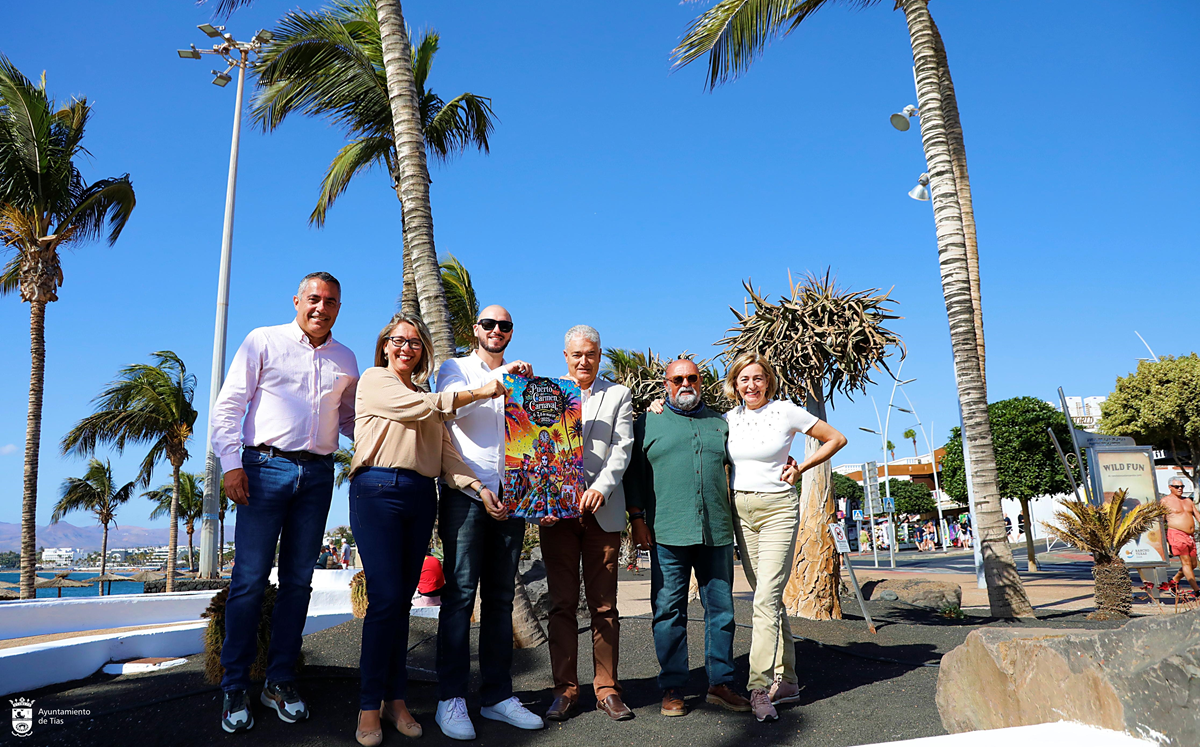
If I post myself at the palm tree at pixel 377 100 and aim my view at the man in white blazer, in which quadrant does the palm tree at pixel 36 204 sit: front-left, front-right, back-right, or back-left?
back-right

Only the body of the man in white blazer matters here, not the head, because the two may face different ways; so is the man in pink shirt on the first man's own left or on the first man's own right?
on the first man's own right

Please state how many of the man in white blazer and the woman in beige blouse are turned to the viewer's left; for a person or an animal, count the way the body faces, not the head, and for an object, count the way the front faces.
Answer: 0

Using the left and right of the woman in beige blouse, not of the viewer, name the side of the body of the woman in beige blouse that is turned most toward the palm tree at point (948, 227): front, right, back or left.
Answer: left

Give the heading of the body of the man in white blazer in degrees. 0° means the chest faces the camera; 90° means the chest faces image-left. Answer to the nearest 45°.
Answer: approximately 0°

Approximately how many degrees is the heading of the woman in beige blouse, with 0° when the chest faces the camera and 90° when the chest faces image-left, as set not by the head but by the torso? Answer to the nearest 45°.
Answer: approximately 315°

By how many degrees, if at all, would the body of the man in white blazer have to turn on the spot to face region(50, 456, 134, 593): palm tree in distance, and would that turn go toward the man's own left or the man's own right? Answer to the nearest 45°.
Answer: approximately 135° to the man's own right

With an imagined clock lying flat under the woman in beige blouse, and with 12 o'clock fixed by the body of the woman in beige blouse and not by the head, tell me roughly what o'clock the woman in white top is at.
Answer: The woman in white top is roughly at 10 o'clock from the woman in beige blouse.

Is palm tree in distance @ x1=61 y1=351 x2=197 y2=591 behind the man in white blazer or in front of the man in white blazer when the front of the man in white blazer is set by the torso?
behind
